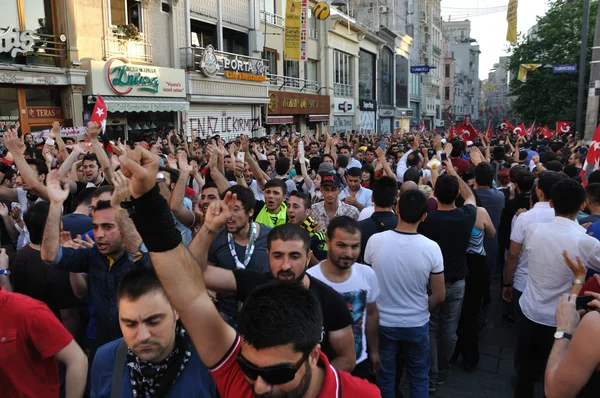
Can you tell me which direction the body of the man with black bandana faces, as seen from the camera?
toward the camera

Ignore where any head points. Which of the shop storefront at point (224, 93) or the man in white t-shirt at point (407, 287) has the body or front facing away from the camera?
the man in white t-shirt

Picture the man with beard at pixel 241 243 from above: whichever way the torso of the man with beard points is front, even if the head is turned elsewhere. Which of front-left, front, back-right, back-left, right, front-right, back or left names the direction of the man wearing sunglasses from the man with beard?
front-left

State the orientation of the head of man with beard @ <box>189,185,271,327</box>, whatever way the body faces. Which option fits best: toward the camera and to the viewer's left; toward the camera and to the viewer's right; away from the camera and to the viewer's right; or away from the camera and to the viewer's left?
toward the camera and to the viewer's left

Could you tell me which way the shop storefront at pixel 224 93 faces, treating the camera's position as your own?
facing the viewer and to the right of the viewer

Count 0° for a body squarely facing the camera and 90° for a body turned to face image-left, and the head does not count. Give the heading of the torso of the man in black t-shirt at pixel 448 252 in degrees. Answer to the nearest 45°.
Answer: approximately 180°

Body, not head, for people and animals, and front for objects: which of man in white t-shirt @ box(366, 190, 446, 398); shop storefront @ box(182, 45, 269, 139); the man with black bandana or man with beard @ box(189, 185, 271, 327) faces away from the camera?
the man in white t-shirt

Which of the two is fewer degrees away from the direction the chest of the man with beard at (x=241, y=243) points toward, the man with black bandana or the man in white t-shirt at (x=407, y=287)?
the man with black bandana

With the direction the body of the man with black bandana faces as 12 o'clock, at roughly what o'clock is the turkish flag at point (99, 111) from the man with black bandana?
The turkish flag is roughly at 6 o'clock from the man with black bandana.

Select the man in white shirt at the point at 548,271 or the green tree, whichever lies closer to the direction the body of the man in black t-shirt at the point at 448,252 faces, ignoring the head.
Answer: the green tree

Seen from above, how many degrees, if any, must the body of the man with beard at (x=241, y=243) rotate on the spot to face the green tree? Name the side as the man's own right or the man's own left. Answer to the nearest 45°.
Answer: approximately 180°

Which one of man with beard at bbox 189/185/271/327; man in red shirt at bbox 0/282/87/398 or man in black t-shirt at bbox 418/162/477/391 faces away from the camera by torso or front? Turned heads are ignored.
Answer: the man in black t-shirt
